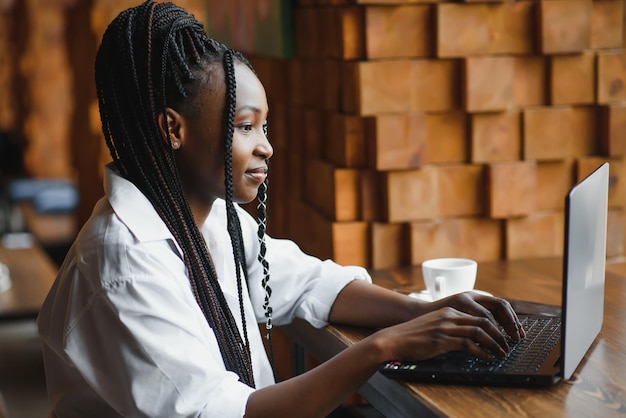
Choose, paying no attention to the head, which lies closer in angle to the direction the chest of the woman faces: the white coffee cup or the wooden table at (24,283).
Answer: the white coffee cup

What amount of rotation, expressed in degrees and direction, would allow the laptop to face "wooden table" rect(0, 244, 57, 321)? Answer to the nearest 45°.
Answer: approximately 45° to its right

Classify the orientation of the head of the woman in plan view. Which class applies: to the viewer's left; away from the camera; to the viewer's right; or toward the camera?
to the viewer's right

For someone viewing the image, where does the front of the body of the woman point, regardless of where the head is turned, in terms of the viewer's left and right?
facing to the right of the viewer

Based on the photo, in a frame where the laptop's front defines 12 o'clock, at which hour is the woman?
The woman is roughly at 12 o'clock from the laptop.

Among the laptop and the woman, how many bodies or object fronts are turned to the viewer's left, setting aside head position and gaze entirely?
1

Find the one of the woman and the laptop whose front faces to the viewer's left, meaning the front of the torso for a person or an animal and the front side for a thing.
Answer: the laptop

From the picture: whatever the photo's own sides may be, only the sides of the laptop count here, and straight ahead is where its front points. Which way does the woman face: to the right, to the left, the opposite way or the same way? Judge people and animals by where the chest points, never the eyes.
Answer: the opposite way

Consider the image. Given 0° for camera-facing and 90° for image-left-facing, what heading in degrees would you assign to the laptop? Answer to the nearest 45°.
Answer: approximately 90°

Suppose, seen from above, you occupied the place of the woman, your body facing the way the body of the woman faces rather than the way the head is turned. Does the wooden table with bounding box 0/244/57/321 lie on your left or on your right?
on your left
